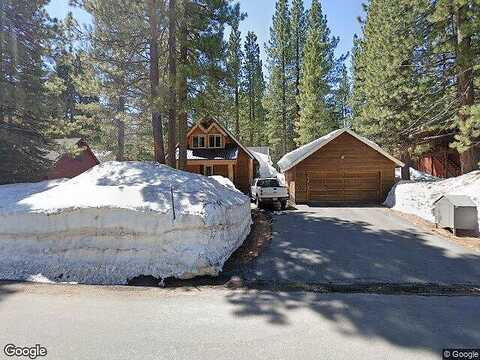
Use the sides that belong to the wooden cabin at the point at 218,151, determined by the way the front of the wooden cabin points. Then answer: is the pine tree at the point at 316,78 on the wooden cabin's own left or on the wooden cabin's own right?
on the wooden cabin's own left

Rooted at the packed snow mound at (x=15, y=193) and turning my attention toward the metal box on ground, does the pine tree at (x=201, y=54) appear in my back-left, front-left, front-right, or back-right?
front-left

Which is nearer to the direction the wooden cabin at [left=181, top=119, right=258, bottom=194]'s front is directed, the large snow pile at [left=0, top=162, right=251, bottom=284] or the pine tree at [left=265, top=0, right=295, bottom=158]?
the large snow pile

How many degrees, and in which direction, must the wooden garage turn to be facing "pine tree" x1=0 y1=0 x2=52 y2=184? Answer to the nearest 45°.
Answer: approximately 45° to its right

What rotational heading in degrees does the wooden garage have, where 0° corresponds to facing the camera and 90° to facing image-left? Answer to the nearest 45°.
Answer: approximately 0°

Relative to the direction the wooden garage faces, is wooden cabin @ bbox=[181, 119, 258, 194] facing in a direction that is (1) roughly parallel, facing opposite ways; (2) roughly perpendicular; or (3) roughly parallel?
roughly parallel

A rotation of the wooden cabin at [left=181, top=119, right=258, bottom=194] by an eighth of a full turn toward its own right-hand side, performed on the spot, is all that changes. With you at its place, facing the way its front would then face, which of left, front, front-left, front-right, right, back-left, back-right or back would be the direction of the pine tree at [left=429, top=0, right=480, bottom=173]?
left

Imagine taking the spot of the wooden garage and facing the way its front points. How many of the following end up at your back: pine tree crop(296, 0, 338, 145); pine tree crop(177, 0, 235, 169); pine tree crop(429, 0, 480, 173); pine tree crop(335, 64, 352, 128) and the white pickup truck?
2

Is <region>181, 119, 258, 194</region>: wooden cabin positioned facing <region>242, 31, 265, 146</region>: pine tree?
no

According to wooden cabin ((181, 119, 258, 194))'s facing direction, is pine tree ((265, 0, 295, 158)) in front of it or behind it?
behind

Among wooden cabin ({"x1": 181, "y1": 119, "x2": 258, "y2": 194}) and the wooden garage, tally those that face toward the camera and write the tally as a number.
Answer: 2

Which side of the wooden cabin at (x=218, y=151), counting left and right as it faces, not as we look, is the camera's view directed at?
front

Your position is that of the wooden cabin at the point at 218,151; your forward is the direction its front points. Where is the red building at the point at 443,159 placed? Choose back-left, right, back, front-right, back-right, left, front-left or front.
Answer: left
